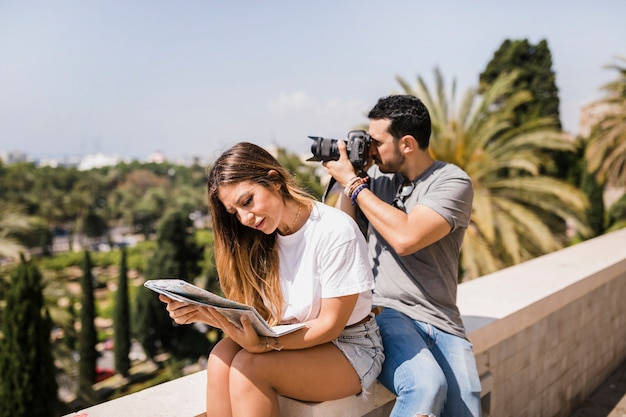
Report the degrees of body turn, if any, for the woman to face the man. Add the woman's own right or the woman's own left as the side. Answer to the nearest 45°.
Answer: approximately 180°

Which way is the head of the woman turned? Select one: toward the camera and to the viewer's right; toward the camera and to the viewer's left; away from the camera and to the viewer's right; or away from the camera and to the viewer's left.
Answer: toward the camera and to the viewer's left

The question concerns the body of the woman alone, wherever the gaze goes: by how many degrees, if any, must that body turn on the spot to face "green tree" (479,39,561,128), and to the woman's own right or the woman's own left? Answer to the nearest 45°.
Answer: approximately 180°

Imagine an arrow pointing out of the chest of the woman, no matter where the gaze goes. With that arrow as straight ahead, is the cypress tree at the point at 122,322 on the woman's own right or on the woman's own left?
on the woman's own right

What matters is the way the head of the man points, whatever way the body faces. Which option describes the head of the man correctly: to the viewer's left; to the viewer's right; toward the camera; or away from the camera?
to the viewer's left

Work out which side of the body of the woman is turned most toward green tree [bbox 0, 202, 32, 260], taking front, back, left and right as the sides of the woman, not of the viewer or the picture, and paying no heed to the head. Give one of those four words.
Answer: right

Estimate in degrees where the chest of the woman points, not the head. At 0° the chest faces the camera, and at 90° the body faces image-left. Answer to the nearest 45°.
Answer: approximately 45°

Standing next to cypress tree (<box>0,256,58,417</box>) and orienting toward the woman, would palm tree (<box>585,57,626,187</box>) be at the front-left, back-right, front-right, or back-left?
front-left

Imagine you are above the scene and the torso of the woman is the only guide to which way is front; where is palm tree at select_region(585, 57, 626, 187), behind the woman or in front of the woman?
behind

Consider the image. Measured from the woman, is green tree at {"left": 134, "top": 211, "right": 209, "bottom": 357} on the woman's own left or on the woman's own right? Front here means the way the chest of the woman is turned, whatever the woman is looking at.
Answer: on the woman's own right

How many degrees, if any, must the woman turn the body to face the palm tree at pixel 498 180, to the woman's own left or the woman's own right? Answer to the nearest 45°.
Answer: approximately 180°

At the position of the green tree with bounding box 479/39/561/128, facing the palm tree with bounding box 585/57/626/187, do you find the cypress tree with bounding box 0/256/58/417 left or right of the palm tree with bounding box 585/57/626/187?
right

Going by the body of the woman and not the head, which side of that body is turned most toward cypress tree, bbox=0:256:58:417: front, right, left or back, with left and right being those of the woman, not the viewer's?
right
